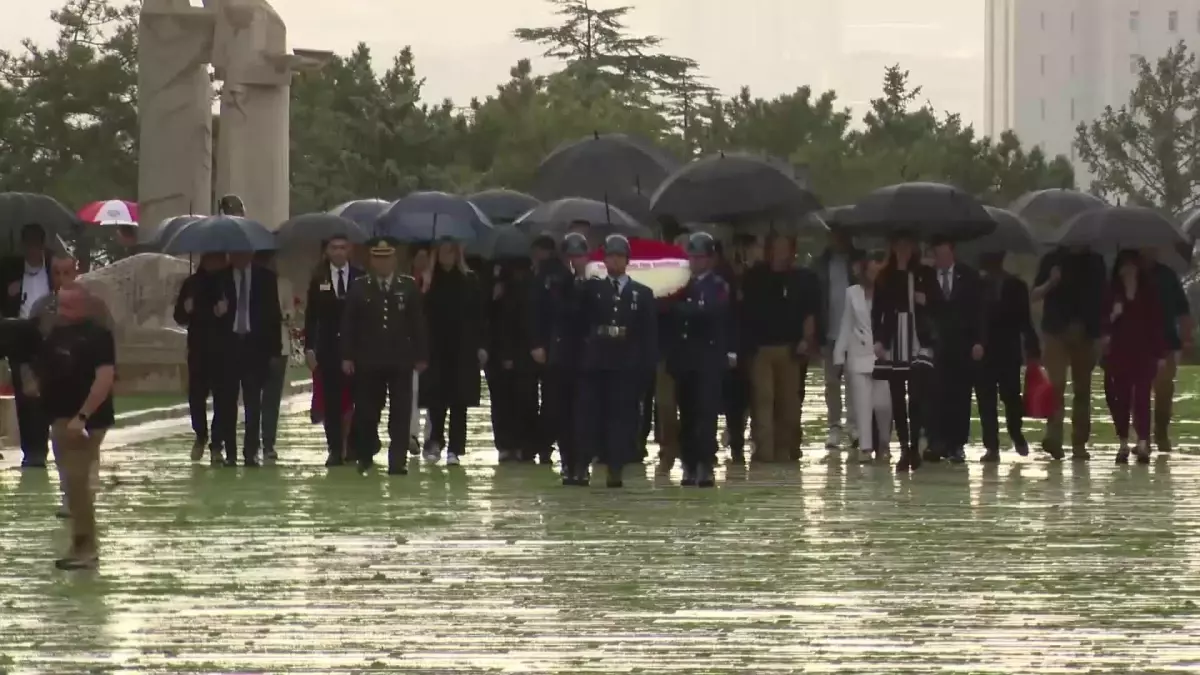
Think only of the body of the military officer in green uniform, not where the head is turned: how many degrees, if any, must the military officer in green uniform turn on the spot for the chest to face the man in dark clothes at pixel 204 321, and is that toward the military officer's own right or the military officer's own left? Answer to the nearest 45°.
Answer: approximately 135° to the military officer's own right

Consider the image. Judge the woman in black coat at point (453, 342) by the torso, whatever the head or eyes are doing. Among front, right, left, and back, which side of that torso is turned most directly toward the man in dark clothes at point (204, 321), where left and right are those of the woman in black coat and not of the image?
right

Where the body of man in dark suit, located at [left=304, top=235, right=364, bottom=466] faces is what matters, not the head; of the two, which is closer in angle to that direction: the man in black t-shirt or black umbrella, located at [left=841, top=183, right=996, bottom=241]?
the man in black t-shirt

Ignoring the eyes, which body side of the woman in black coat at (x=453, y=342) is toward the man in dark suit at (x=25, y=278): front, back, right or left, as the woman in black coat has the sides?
right

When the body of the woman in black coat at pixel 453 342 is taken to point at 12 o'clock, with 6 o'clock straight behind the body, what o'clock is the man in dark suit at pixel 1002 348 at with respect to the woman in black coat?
The man in dark suit is roughly at 9 o'clock from the woman in black coat.

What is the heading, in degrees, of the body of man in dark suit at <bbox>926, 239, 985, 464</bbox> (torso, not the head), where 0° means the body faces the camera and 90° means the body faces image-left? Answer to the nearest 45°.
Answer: approximately 0°

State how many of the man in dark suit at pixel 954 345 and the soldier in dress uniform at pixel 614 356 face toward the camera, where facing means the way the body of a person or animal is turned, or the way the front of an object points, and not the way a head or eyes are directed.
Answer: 2
